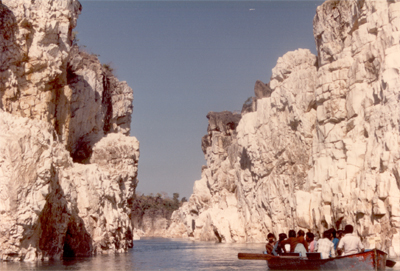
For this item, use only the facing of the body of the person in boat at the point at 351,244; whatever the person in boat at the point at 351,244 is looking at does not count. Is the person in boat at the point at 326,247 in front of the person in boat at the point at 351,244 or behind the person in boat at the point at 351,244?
in front

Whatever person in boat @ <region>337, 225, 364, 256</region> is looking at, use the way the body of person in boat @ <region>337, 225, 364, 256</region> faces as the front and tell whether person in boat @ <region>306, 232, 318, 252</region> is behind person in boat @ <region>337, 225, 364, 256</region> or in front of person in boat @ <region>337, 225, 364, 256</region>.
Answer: in front
